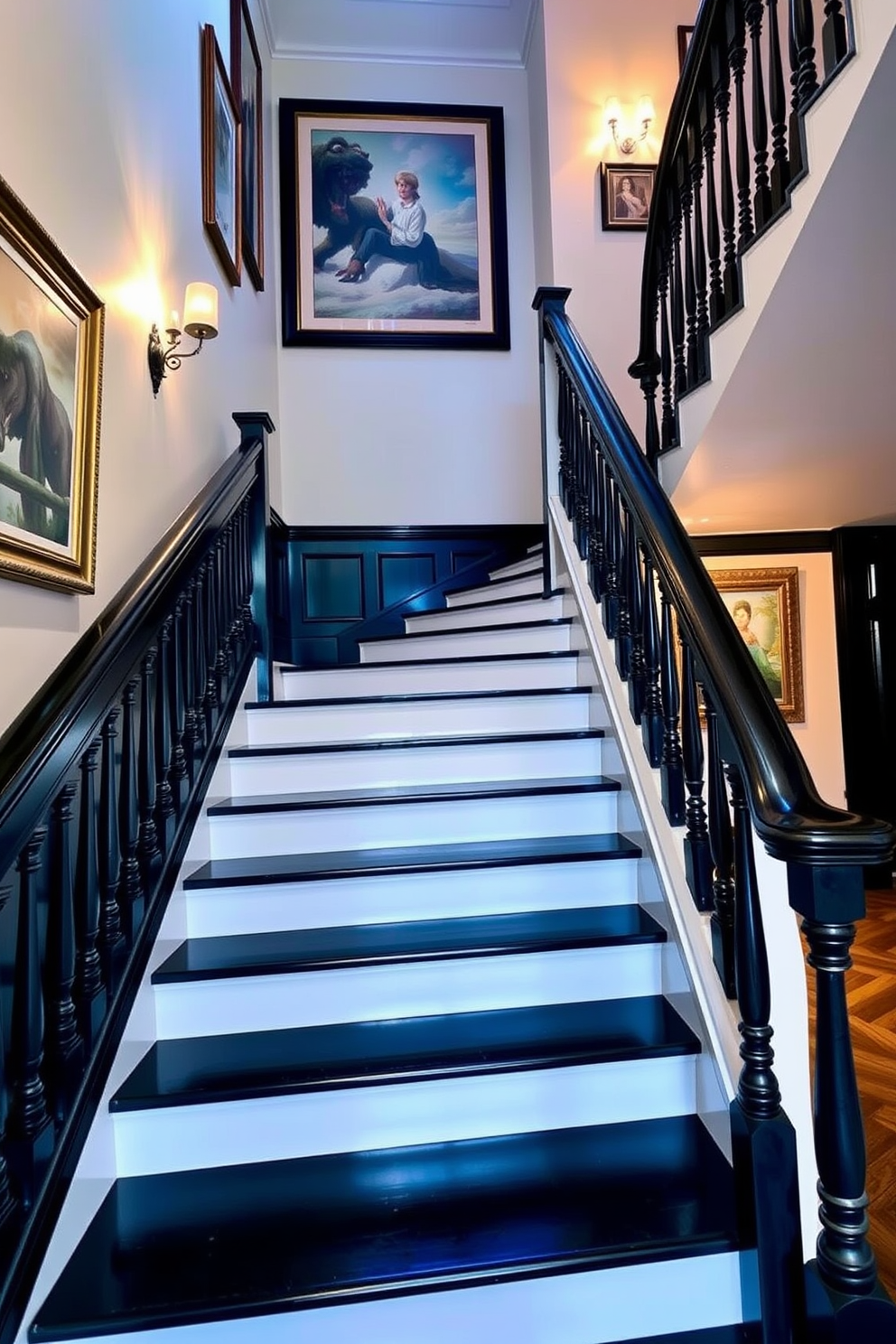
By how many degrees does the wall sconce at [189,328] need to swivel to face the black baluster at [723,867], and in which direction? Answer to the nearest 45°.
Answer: approximately 45° to its right

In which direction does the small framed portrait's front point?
toward the camera

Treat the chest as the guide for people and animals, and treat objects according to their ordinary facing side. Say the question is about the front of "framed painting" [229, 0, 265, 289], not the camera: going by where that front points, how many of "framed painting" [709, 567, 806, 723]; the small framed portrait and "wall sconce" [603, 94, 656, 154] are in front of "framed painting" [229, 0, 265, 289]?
3

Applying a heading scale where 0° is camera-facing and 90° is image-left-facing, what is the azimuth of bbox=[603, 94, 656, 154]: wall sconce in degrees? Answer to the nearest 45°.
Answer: approximately 0°

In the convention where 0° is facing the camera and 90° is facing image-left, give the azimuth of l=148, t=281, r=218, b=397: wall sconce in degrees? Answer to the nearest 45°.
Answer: approximately 270°

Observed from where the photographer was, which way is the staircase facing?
facing the viewer

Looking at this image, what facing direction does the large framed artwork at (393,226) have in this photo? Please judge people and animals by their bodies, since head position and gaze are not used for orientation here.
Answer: toward the camera

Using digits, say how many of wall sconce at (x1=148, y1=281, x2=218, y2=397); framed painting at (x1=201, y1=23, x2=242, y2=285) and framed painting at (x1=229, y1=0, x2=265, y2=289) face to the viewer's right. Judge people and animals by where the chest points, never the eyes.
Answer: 3

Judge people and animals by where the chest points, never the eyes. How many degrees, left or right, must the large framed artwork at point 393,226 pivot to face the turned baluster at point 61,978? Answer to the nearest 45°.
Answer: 0° — it already faces it

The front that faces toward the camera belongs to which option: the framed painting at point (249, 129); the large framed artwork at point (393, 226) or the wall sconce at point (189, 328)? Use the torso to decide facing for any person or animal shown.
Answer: the large framed artwork

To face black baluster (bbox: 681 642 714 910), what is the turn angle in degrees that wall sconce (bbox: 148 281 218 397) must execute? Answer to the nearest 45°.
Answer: approximately 45° to its right

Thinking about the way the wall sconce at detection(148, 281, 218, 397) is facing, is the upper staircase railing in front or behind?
in front

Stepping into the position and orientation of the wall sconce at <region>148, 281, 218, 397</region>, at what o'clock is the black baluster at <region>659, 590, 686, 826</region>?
The black baluster is roughly at 1 o'clock from the wall sconce.

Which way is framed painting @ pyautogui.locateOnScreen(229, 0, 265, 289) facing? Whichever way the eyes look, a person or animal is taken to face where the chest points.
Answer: to the viewer's right
